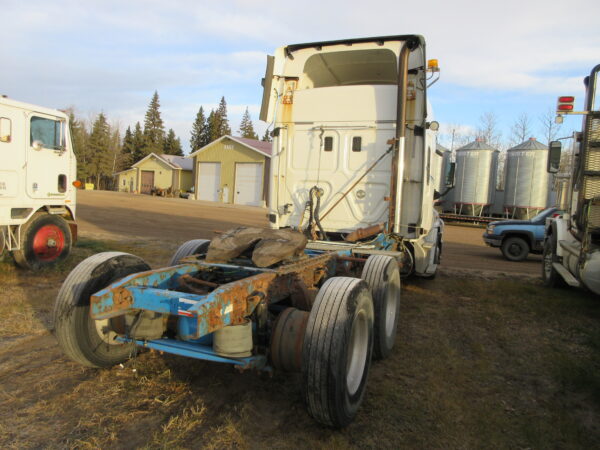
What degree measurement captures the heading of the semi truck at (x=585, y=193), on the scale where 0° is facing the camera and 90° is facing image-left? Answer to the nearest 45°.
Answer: approximately 135°

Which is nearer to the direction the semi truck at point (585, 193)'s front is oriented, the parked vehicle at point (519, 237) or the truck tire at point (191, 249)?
the parked vehicle

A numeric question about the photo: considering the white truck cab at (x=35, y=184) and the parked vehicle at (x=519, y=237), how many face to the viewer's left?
1

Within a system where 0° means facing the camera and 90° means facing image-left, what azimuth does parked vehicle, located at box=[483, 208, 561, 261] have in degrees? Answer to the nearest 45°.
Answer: approximately 90°

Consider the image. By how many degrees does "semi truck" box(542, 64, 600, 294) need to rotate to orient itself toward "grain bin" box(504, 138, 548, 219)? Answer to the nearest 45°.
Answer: approximately 45° to its right

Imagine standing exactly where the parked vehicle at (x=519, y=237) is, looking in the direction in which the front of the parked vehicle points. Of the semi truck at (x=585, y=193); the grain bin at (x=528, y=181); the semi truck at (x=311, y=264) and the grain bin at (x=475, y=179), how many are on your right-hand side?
2

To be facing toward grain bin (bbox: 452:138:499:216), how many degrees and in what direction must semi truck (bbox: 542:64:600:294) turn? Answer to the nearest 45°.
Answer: approximately 45° to its right
